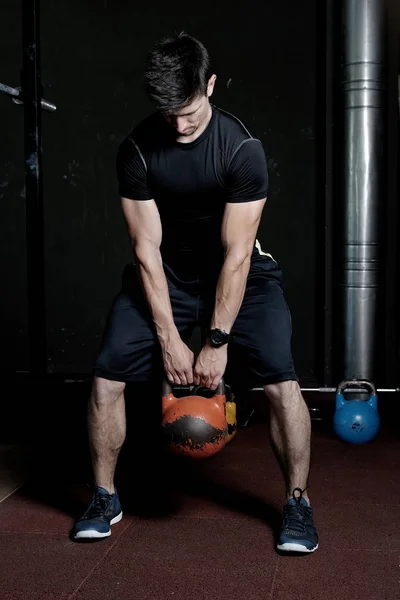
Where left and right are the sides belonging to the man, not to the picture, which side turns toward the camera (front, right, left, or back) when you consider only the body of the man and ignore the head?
front

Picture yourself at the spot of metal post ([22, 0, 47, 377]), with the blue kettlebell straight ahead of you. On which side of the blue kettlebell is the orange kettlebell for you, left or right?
right

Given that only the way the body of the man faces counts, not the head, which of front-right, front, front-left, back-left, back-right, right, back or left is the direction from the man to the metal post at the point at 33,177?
back-right

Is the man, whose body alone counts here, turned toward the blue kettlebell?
no
